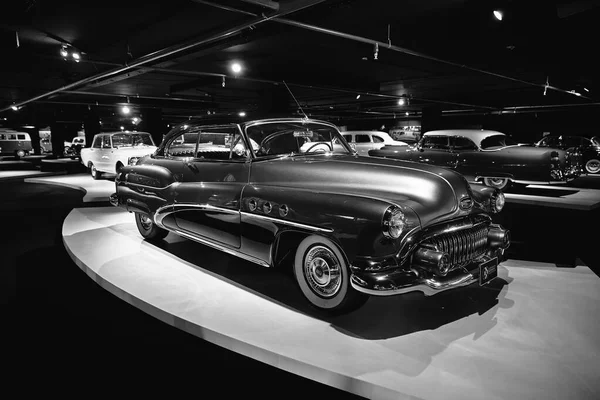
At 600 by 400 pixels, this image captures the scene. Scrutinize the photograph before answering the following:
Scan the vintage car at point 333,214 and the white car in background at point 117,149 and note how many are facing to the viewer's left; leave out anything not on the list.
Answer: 0

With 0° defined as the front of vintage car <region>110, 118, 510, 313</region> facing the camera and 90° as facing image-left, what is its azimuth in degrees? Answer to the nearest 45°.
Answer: approximately 315°

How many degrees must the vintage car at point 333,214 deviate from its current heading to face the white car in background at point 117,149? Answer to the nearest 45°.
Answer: approximately 180°

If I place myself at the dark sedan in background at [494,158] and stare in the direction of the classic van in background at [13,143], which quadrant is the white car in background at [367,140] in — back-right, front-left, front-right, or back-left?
front-right

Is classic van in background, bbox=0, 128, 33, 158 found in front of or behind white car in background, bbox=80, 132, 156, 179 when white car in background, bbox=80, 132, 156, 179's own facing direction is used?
behind

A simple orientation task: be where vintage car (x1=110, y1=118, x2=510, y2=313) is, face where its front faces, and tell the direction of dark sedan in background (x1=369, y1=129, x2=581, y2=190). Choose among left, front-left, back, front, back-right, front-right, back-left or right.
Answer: left

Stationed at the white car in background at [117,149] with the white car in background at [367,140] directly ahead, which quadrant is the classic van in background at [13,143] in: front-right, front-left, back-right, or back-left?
back-left

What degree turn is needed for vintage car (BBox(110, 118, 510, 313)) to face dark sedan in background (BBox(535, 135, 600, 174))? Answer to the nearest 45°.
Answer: approximately 90° to its left

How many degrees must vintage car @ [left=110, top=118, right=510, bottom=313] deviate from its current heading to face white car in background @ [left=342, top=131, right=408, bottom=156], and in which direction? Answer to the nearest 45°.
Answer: approximately 135° to its left

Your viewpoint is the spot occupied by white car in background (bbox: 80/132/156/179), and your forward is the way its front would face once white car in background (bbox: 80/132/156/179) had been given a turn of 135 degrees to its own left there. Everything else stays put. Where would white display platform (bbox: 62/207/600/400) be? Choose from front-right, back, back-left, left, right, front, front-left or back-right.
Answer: back
